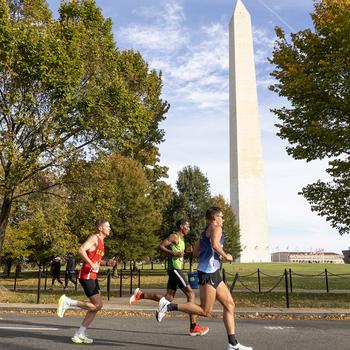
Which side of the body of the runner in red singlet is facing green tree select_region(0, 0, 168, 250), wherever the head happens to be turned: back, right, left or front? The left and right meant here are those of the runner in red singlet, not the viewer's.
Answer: left

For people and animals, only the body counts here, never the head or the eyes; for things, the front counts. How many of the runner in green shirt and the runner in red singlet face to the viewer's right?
2

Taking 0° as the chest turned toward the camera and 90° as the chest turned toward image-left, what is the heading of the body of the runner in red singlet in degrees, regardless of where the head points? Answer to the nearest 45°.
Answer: approximately 270°

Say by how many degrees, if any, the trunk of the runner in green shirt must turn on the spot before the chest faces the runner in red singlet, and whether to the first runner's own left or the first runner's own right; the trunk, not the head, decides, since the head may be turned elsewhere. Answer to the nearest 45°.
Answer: approximately 135° to the first runner's own right

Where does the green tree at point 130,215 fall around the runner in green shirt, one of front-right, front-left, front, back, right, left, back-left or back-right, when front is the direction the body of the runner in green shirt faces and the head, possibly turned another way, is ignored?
left

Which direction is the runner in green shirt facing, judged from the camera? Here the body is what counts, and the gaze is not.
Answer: to the viewer's right

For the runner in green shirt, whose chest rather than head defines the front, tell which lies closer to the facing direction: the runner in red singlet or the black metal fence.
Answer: the black metal fence

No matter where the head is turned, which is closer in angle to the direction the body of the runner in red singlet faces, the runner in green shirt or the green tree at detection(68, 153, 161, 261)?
the runner in green shirt

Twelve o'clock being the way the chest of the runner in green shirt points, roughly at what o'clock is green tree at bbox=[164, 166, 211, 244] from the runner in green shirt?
The green tree is roughly at 9 o'clock from the runner in green shirt.

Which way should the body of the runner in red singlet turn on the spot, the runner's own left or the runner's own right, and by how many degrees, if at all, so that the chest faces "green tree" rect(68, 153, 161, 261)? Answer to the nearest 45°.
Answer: approximately 90° to the runner's own left
